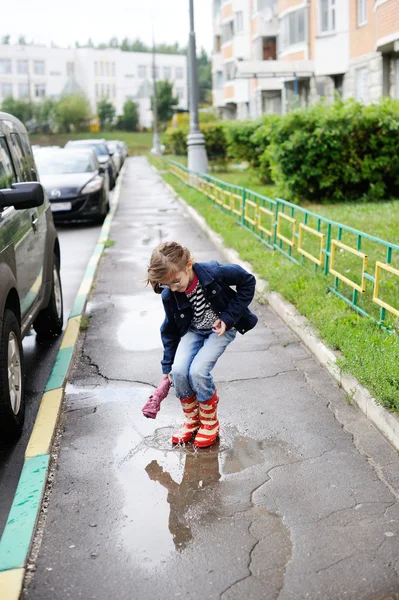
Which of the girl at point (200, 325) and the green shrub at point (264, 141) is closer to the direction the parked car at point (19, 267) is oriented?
the girl

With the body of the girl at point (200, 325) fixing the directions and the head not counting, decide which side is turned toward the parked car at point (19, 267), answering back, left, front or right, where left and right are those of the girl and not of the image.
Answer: right

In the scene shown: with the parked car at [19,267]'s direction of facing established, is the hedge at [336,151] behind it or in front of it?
behind

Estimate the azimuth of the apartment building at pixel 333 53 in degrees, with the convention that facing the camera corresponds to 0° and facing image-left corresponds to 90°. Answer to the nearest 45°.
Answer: approximately 45°

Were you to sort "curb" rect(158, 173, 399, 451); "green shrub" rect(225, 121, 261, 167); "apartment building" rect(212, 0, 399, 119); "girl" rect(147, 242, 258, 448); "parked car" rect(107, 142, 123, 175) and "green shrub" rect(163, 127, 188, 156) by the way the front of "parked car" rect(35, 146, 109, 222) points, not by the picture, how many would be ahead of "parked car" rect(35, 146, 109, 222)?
2

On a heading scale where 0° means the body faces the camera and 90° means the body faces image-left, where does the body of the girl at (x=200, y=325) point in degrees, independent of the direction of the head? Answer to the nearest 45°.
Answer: approximately 45°

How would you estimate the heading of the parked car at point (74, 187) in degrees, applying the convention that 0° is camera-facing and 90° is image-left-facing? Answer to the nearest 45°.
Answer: approximately 0°

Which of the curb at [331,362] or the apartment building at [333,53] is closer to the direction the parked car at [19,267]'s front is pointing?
the curb

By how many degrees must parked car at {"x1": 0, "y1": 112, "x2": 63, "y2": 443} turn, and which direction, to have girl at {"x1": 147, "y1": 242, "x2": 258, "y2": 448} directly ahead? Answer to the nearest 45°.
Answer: approximately 45° to its left

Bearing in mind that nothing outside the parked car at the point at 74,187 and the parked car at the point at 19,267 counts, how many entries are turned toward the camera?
2
